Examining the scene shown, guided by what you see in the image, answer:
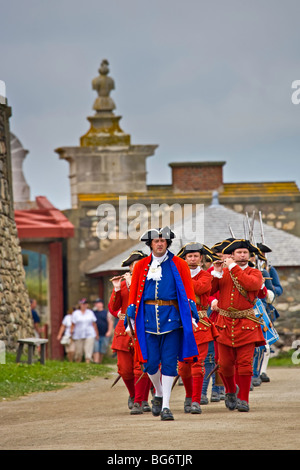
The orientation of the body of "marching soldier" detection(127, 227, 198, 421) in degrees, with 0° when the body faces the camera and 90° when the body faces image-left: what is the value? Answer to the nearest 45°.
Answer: approximately 0°

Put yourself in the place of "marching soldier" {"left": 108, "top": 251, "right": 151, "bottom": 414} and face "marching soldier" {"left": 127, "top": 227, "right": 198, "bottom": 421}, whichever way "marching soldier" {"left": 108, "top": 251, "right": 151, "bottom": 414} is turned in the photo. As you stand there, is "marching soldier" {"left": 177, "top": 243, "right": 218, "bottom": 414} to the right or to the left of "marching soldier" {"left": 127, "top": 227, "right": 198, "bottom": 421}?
left

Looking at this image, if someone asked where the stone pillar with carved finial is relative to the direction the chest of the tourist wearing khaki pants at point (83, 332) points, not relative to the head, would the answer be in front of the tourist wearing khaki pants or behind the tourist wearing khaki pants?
behind

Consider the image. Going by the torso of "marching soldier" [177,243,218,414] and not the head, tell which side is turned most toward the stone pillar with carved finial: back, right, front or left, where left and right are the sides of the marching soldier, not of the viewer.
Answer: back
